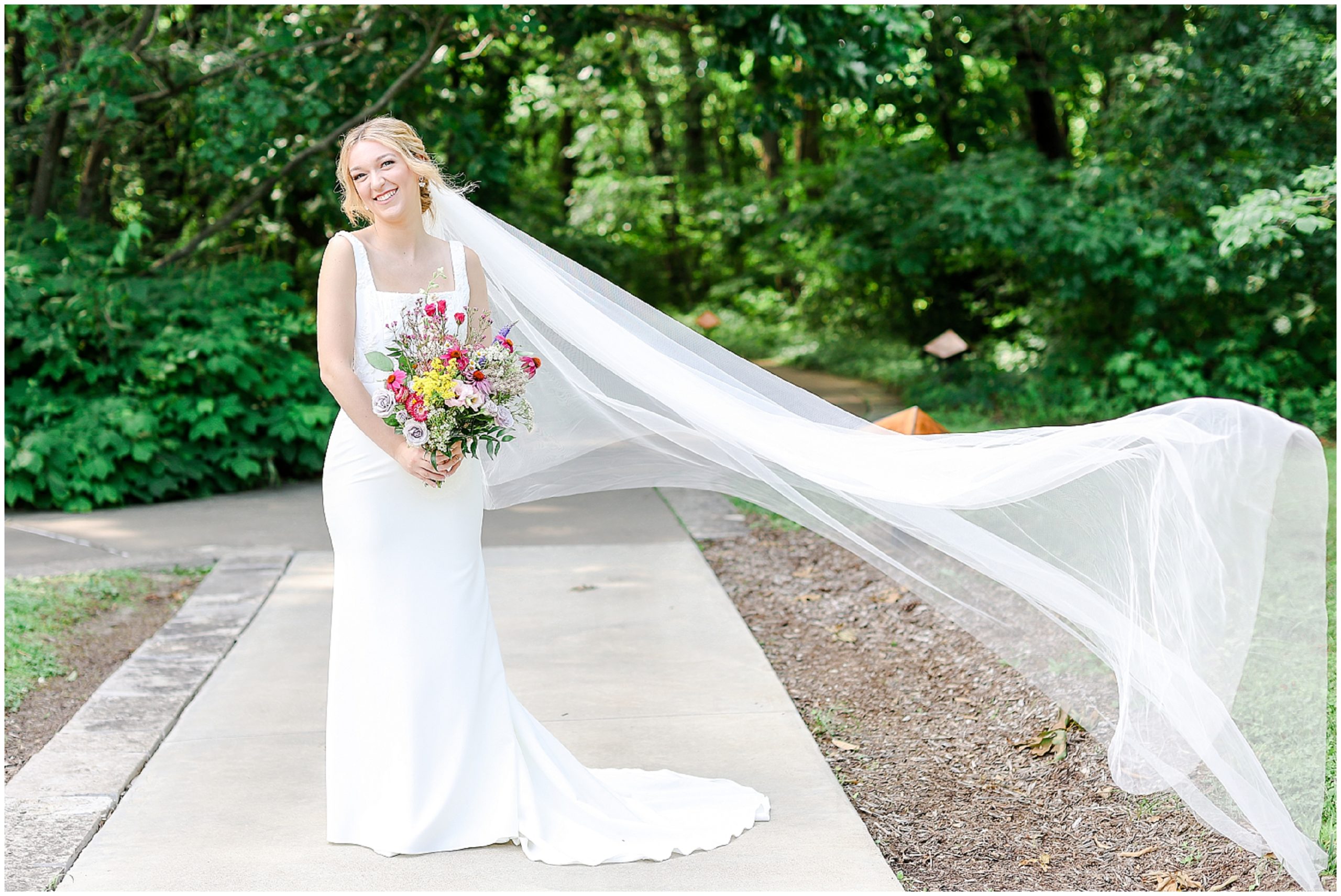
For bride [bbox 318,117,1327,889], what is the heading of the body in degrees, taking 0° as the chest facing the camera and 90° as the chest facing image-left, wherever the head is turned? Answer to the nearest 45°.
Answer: approximately 0°

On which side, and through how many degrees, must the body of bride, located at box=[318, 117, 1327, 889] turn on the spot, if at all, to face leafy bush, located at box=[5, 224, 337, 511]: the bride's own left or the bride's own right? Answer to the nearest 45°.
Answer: approximately 135° to the bride's own right

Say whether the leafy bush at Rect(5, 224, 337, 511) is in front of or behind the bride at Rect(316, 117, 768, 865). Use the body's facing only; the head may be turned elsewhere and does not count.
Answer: behind
